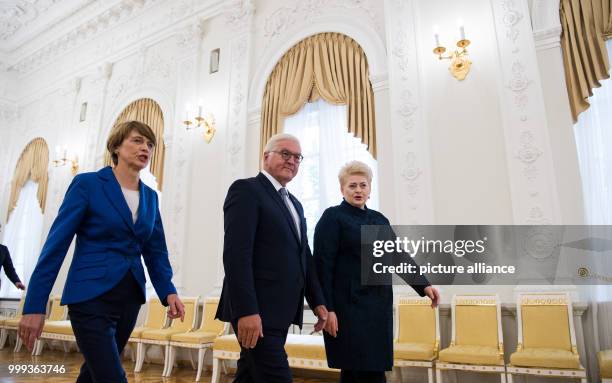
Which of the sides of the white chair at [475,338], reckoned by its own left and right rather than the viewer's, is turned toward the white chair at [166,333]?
right

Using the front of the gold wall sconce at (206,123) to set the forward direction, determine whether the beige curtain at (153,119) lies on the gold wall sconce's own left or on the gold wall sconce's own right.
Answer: on the gold wall sconce's own right

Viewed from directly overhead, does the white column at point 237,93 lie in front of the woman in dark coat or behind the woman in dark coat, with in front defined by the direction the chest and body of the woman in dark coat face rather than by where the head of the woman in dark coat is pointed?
behind

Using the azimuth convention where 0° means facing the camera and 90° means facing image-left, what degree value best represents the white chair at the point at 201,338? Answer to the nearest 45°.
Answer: approximately 45°

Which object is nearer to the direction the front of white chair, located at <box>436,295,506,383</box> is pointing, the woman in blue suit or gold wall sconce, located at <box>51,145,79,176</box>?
the woman in blue suit
